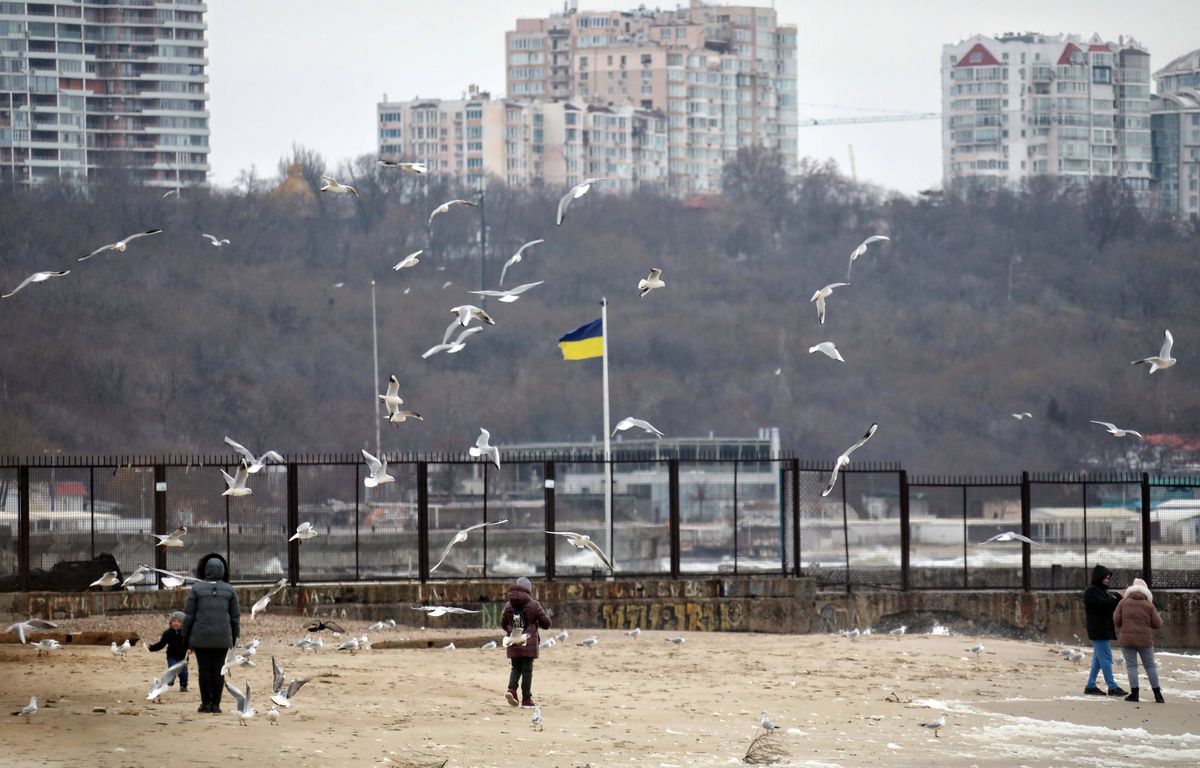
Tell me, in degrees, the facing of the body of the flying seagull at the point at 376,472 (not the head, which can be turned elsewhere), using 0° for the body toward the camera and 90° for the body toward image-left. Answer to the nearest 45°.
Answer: approximately 270°

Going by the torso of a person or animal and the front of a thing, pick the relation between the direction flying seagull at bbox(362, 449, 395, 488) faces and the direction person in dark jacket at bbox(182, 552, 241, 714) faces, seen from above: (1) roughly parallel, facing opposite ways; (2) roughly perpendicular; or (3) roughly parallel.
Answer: roughly perpendicular

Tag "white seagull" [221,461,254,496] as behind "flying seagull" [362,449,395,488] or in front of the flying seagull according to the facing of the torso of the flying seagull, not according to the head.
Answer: behind

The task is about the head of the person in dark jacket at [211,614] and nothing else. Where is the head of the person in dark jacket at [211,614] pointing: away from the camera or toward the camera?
away from the camera

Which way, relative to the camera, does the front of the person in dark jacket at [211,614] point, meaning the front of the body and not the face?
away from the camera

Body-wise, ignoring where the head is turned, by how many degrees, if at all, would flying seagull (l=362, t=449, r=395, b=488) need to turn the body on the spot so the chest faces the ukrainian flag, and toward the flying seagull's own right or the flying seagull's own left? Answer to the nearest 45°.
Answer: approximately 90° to the flying seagull's own left

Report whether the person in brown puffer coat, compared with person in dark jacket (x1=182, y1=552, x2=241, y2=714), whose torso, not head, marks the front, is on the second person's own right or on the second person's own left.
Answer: on the second person's own right

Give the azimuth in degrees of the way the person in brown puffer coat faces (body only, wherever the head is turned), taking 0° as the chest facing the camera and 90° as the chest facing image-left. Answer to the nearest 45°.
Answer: approximately 180°

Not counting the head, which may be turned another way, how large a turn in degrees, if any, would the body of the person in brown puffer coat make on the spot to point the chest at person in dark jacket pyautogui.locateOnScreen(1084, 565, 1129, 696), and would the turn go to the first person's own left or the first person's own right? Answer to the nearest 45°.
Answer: approximately 45° to the first person's own left

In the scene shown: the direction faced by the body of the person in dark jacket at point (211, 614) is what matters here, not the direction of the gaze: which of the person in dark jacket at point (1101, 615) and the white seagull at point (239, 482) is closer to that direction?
the white seagull

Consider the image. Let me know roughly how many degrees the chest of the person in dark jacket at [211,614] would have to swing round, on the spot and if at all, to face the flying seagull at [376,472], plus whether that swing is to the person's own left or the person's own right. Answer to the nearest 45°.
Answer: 0° — they already face it

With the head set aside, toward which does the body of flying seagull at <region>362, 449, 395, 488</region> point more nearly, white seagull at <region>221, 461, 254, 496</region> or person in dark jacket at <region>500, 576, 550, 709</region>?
the person in dark jacket
